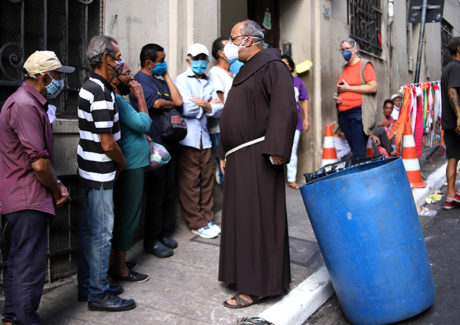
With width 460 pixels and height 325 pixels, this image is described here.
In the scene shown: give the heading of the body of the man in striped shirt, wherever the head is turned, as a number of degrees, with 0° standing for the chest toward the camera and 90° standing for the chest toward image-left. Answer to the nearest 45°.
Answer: approximately 270°

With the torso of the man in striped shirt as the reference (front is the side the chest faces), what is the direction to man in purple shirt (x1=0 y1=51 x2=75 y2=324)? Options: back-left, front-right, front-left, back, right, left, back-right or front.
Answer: back-right

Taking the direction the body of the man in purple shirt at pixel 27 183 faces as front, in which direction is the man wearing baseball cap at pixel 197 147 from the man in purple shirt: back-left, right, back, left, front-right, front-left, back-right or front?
front-left

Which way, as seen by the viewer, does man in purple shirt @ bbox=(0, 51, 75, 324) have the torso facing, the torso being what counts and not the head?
to the viewer's right

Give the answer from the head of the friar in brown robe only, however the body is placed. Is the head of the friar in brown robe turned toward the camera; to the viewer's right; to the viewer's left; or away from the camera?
to the viewer's left

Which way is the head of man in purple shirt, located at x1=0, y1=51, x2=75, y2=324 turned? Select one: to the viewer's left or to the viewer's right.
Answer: to the viewer's right

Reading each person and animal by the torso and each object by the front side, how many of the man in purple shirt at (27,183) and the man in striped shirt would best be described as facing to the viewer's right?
2

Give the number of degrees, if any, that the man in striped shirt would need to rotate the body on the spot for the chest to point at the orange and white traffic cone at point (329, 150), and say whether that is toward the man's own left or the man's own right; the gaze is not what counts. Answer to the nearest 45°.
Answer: approximately 45° to the man's own left

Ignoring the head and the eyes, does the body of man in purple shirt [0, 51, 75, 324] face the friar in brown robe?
yes

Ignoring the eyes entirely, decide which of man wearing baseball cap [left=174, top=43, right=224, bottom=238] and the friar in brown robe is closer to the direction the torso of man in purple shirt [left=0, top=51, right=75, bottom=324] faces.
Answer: the friar in brown robe

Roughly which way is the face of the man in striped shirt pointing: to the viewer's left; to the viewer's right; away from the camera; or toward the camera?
to the viewer's right

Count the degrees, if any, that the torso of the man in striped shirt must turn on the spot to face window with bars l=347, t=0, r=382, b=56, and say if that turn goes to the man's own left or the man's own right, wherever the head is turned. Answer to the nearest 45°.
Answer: approximately 45° to the man's own left
